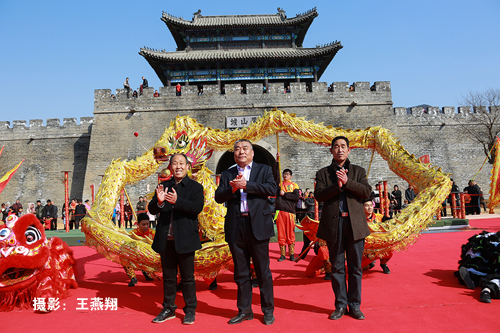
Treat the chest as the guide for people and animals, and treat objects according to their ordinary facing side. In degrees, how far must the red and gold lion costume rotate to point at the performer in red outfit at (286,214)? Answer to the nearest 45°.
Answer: approximately 135° to its left

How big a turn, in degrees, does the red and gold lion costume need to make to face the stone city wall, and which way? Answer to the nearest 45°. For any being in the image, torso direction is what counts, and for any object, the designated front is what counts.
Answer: approximately 180°

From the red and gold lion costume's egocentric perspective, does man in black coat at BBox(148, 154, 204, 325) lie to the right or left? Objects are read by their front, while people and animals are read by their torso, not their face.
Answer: on its left

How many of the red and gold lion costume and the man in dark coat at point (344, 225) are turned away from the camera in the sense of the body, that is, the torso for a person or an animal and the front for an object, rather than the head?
0

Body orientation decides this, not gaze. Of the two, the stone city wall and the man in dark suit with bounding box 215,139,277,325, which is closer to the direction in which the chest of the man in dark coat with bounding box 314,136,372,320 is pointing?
the man in dark suit

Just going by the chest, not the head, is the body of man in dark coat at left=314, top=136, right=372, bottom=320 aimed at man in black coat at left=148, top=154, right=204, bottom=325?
no

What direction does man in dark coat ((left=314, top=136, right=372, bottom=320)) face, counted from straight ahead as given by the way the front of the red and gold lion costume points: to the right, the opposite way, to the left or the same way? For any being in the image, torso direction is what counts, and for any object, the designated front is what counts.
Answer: the same way

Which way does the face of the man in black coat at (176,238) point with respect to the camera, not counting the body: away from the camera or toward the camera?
toward the camera

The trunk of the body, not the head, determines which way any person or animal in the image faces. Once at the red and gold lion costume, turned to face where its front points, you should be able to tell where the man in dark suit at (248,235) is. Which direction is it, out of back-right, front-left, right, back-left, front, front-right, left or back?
left

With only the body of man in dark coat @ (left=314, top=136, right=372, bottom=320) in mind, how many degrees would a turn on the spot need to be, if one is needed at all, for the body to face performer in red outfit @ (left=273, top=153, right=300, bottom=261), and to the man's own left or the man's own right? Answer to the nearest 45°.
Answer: approximately 180°

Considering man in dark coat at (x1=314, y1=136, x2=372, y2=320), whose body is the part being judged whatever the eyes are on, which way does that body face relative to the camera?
toward the camera

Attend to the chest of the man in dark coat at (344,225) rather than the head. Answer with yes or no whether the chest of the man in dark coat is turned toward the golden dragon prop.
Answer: no

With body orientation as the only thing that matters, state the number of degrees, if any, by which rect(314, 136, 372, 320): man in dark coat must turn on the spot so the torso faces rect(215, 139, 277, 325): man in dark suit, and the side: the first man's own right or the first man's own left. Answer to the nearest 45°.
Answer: approximately 90° to the first man's own right

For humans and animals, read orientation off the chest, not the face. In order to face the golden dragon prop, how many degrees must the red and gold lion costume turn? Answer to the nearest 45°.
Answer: approximately 135° to its left

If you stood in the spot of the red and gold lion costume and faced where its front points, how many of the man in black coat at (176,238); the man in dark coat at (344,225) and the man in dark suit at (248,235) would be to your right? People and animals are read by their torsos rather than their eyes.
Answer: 0

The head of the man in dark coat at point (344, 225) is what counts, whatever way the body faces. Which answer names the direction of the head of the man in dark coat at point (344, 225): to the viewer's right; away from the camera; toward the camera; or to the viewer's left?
toward the camera
